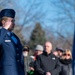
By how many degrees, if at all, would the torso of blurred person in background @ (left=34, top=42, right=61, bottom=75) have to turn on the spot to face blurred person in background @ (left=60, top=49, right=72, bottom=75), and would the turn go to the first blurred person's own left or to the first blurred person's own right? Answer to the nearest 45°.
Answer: approximately 135° to the first blurred person's own left

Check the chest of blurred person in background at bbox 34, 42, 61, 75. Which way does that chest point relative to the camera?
toward the camera

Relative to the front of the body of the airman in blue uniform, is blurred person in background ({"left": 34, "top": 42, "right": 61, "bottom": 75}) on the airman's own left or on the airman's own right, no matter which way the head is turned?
on the airman's own left

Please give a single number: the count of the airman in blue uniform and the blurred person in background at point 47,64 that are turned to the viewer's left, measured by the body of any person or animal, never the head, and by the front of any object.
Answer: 0
